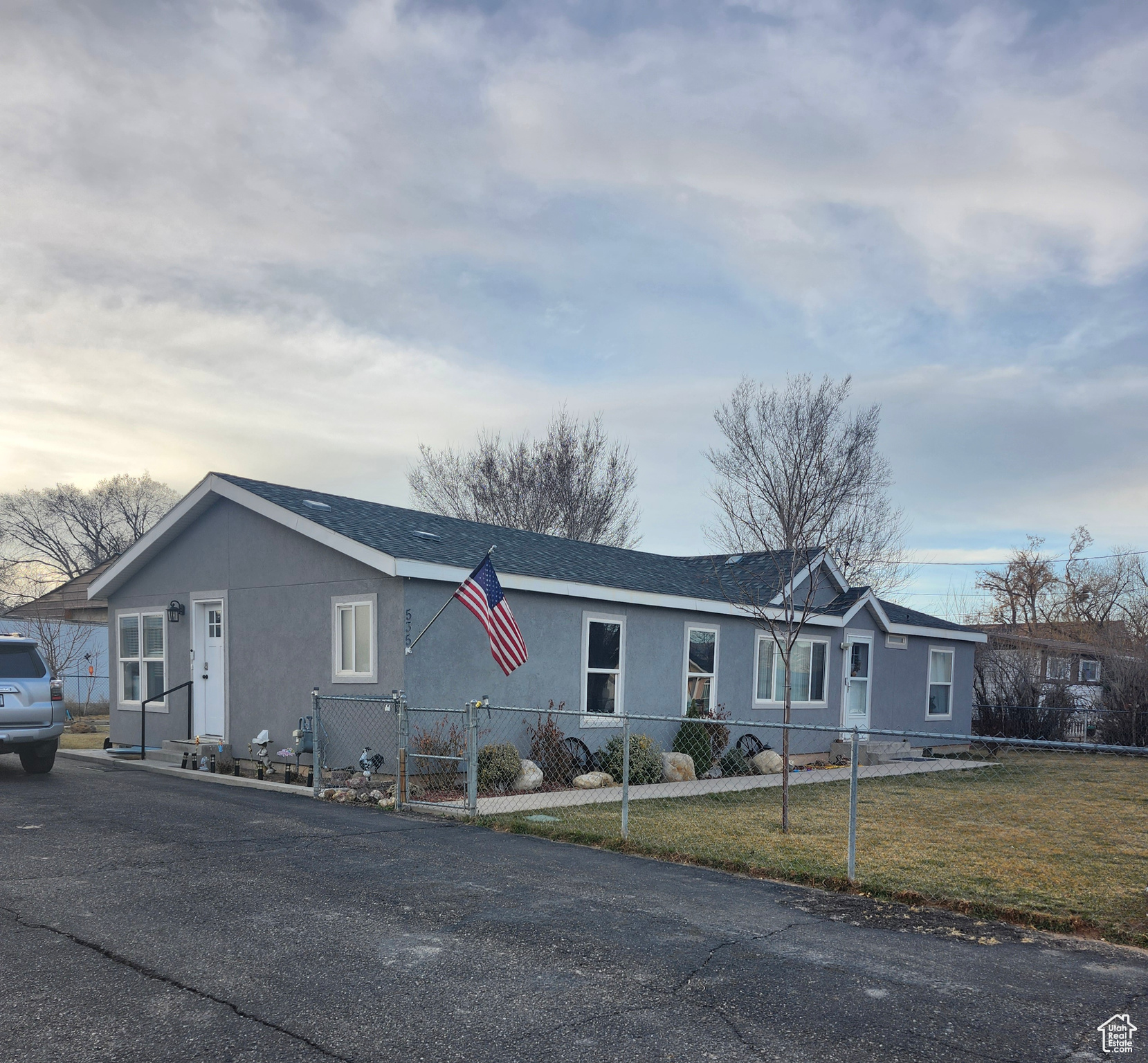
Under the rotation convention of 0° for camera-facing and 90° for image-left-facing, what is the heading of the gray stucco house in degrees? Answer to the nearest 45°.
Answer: approximately 315°

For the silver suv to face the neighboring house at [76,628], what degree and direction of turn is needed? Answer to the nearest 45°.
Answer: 0° — it already faces it

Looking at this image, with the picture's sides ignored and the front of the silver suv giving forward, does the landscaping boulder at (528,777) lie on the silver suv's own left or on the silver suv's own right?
on the silver suv's own right

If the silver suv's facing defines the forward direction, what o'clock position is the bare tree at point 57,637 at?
The bare tree is roughly at 12 o'clock from the silver suv.

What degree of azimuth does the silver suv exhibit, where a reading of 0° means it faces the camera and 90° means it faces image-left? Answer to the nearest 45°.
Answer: approximately 180°

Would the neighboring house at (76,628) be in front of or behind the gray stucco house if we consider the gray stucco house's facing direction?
behind
